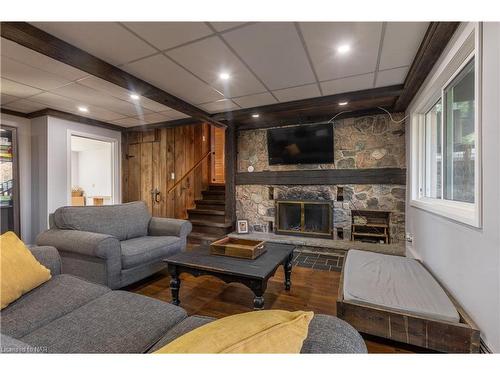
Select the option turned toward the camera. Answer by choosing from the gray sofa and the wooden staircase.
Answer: the wooden staircase

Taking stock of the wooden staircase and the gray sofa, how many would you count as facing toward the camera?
1

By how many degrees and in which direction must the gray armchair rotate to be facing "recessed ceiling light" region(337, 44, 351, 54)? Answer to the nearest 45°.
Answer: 0° — it already faces it

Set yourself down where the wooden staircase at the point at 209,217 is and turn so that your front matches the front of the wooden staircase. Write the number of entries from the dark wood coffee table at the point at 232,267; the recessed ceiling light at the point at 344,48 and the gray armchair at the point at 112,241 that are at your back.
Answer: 0

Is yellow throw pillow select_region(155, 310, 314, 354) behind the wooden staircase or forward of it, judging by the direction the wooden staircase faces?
forward

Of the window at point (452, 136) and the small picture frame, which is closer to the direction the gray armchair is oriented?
the window

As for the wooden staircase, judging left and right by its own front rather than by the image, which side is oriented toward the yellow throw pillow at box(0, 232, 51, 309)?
front

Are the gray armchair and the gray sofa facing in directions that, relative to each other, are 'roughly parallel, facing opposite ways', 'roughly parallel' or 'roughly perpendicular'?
roughly perpendicular

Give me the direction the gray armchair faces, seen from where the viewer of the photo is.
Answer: facing the viewer and to the right of the viewer

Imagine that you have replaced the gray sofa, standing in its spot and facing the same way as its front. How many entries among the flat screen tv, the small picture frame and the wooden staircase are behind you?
0

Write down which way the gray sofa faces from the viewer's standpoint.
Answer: facing away from the viewer and to the right of the viewer

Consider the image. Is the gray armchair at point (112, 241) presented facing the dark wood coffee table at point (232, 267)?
yes

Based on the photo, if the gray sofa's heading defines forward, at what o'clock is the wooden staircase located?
The wooden staircase is roughly at 11 o'clock from the gray sofa.

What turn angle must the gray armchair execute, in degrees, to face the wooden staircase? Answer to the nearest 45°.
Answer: approximately 90° to its left

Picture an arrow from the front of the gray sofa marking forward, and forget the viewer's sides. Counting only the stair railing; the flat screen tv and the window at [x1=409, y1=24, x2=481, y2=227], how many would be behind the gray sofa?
0

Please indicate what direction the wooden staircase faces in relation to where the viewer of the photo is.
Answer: facing the viewer

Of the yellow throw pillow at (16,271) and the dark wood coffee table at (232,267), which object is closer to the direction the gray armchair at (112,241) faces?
the dark wood coffee table

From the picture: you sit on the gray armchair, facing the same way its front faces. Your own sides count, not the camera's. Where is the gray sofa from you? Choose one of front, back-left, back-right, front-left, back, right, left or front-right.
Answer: front-right
